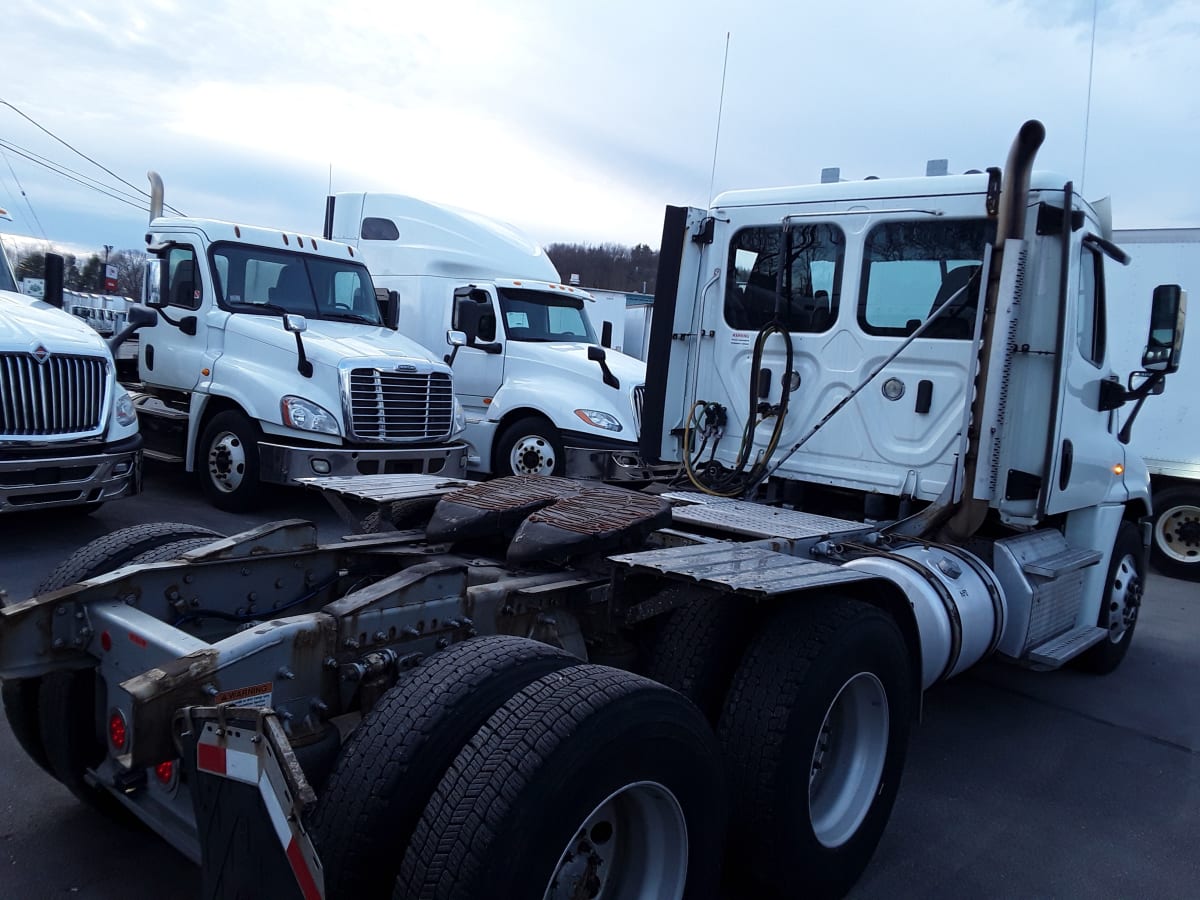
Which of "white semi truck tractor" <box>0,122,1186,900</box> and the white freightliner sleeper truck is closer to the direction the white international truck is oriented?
the white semi truck tractor

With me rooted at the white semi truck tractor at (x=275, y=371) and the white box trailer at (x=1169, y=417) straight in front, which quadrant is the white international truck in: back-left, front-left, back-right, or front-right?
back-right

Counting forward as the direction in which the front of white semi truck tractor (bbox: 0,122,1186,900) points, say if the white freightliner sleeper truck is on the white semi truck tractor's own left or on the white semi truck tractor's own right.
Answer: on the white semi truck tractor's own left

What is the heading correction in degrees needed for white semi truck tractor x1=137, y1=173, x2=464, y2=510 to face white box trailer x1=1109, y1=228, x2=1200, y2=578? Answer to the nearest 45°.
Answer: approximately 45° to its left

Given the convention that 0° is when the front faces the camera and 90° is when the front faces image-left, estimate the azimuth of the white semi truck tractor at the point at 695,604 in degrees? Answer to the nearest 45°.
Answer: approximately 225°

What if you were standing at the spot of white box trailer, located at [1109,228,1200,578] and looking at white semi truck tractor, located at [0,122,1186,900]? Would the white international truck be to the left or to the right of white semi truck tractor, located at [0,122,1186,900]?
right

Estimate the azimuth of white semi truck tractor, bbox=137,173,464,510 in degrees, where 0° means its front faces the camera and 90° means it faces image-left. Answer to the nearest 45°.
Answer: approximately 315°

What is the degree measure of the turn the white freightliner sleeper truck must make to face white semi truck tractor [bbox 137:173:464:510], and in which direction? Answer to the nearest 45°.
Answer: approximately 90° to its right
